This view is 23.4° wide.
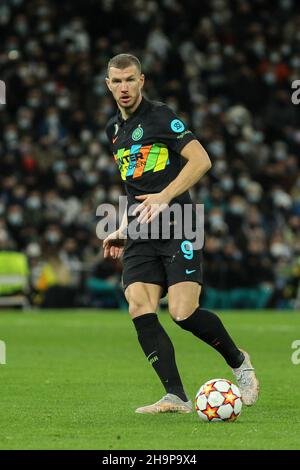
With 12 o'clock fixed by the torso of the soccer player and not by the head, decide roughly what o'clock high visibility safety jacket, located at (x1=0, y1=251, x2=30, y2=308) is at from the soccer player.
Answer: The high visibility safety jacket is roughly at 4 o'clock from the soccer player.

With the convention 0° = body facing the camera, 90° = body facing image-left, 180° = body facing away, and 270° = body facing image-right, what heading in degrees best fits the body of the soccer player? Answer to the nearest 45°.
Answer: approximately 45°
